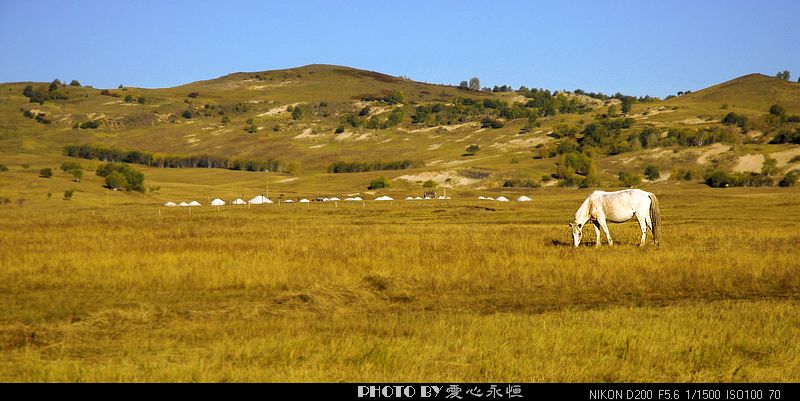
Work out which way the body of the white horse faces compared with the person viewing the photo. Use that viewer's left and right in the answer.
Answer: facing to the left of the viewer
